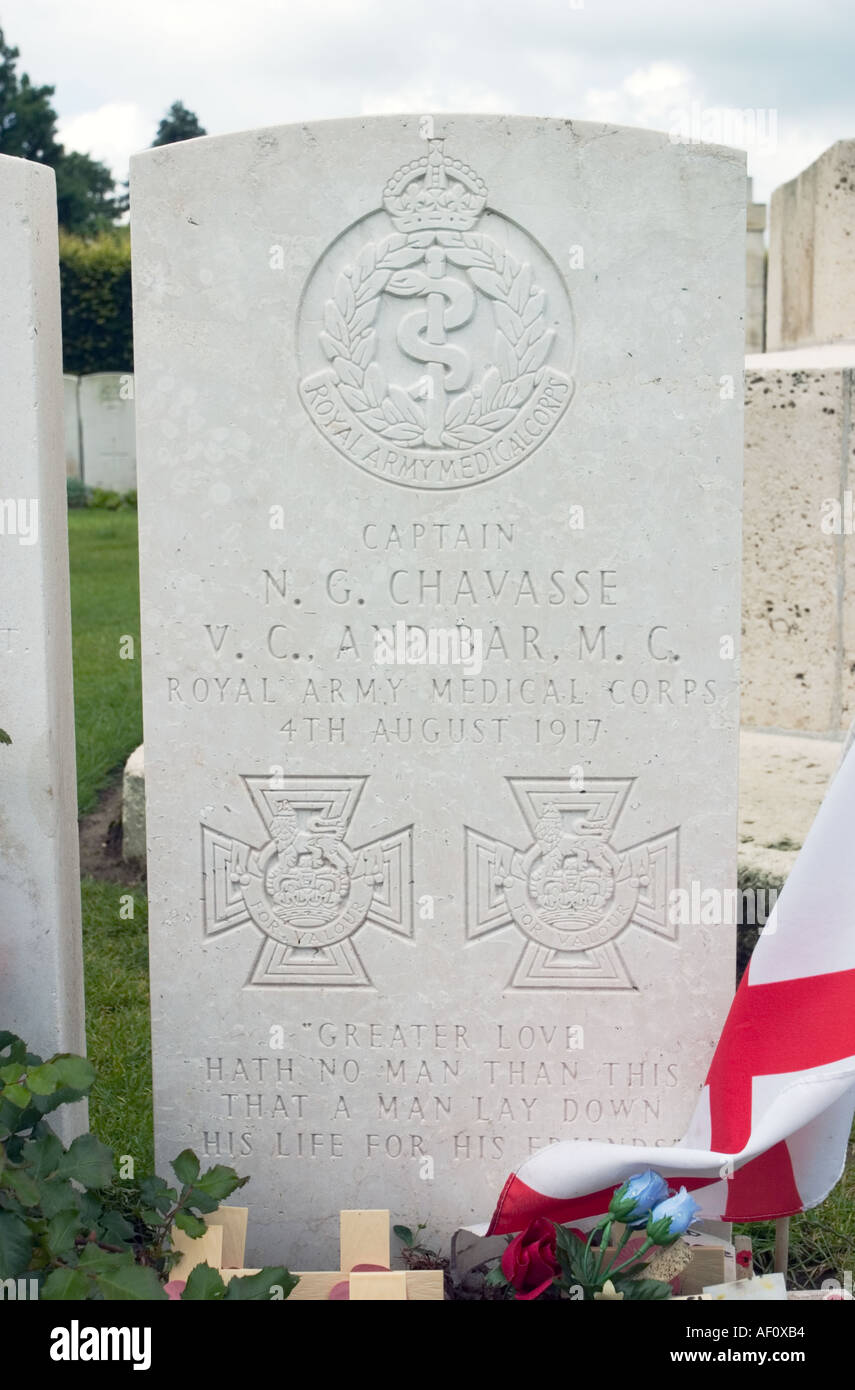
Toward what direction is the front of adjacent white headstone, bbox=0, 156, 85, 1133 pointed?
toward the camera

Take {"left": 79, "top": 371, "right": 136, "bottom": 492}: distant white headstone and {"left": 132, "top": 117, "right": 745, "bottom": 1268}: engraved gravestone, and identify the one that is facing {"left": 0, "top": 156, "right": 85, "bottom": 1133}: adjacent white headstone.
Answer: {"left": 79, "top": 371, "right": 136, "bottom": 492}: distant white headstone

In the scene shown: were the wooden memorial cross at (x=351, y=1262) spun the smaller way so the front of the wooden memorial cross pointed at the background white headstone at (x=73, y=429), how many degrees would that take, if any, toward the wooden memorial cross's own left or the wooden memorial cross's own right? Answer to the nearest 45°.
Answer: approximately 180°

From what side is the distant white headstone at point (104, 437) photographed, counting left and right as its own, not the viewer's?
front

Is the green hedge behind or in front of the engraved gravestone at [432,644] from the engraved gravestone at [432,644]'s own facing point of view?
behind

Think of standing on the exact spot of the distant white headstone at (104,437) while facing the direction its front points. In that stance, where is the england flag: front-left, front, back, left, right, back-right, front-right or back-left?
front

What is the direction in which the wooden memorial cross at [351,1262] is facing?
toward the camera

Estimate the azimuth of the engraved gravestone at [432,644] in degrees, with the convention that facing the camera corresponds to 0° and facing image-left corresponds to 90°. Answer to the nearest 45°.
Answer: approximately 0°

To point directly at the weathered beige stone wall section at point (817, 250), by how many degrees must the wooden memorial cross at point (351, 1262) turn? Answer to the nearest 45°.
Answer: approximately 135° to its left

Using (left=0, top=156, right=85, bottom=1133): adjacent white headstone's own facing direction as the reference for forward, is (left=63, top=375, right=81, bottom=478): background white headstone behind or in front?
behind

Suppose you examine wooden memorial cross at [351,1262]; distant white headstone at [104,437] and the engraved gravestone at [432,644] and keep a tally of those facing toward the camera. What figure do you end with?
3
